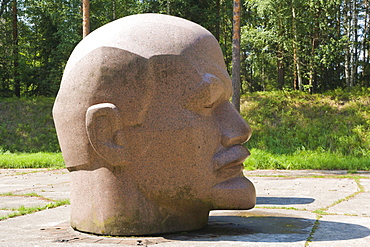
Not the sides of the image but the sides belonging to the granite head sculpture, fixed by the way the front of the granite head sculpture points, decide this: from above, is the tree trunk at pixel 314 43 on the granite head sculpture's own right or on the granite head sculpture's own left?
on the granite head sculpture's own left

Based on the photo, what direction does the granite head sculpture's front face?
to the viewer's right
